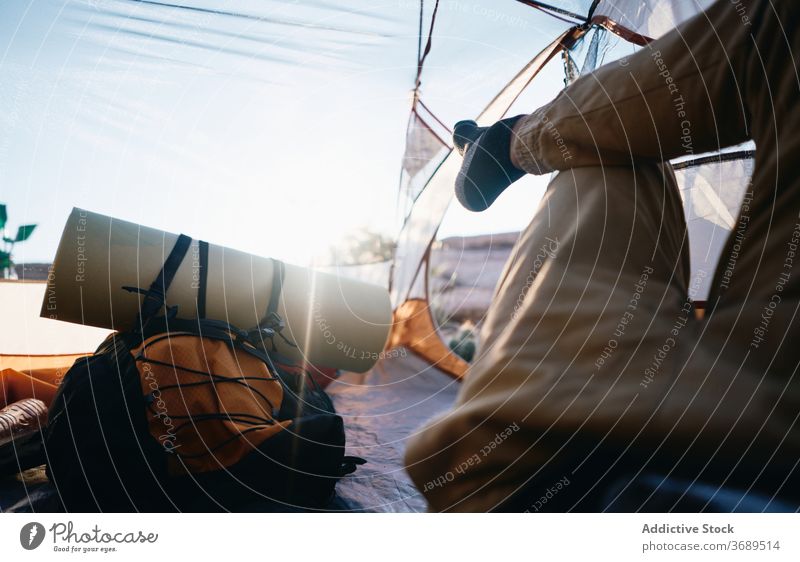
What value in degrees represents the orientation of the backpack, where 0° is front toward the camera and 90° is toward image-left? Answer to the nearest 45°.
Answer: approximately 0°
